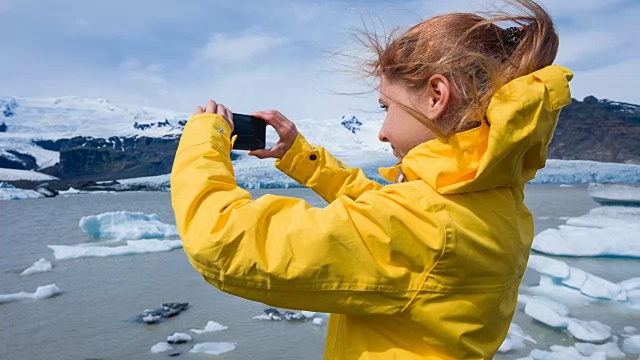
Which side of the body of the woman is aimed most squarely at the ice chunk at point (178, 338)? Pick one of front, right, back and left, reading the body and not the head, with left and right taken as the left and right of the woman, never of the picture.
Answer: front

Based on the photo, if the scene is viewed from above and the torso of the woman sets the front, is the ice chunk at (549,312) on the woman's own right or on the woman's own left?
on the woman's own right

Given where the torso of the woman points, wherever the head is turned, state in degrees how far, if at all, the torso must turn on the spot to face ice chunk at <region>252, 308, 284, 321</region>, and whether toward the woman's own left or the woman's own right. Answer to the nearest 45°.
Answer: approximately 45° to the woman's own right

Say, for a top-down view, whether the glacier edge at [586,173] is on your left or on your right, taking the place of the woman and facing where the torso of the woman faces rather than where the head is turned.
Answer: on your right

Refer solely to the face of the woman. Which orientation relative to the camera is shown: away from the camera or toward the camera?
away from the camera

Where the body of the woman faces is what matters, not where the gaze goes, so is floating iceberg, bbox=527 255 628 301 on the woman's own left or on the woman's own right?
on the woman's own right

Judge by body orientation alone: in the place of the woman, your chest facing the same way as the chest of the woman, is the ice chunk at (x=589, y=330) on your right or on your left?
on your right

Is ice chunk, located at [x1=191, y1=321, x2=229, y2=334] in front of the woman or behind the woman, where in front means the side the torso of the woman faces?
in front

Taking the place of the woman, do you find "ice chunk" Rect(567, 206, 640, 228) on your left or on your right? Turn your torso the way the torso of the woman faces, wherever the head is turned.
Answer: on your right

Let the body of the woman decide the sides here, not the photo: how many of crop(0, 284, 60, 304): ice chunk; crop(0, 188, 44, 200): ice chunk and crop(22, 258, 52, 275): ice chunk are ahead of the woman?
3

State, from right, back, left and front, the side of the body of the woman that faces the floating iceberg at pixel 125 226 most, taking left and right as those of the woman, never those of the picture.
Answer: front

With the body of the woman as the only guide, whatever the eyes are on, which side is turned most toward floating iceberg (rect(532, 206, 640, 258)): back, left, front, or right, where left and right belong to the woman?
right

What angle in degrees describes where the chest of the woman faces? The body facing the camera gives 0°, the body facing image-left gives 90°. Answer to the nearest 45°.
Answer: approximately 135°

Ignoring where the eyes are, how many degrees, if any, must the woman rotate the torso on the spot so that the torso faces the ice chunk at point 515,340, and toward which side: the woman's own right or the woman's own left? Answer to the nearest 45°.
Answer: approximately 45° to the woman's own right
